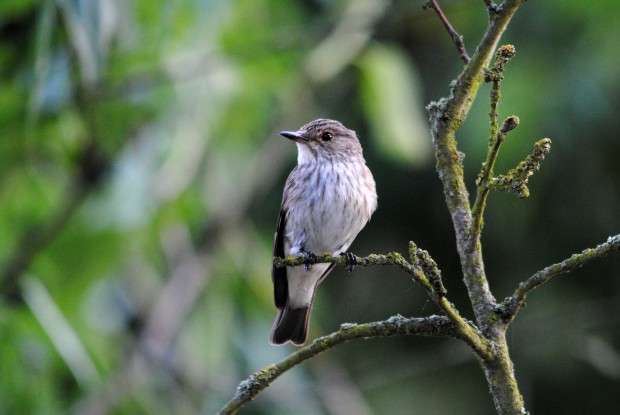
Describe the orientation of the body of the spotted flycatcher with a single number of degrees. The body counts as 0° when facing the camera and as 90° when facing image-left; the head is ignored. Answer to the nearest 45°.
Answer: approximately 315°

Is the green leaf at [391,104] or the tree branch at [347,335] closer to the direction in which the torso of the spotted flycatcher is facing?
the tree branch

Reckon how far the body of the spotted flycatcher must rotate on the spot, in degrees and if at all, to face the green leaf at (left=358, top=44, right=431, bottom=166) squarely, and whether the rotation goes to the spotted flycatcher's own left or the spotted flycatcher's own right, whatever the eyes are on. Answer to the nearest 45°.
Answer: approximately 180°

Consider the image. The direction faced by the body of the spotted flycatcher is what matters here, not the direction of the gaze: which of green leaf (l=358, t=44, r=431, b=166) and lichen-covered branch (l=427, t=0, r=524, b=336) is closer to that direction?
the lichen-covered branch
